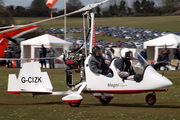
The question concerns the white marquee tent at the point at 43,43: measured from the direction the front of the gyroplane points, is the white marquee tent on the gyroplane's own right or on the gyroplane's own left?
on the gyroplane's own left

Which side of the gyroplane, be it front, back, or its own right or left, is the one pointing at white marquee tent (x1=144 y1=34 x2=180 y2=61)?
left

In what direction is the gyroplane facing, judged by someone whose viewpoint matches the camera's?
facing to the right of the viewer

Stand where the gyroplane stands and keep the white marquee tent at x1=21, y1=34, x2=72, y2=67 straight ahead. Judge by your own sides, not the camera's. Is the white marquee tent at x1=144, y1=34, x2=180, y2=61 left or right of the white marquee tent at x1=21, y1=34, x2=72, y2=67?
right

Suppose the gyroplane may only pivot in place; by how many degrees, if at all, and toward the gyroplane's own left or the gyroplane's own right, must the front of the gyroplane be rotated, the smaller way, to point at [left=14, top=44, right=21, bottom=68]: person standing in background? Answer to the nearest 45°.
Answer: approximately 90° to the gyroplane's own left

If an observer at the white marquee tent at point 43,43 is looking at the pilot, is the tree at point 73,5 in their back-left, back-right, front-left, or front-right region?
back-left

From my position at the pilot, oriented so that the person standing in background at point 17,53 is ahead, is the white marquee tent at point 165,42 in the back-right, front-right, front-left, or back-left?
front-right

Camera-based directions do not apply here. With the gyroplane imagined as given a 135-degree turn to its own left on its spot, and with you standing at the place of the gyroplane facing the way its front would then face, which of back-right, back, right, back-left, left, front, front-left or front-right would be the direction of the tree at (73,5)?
front-right
